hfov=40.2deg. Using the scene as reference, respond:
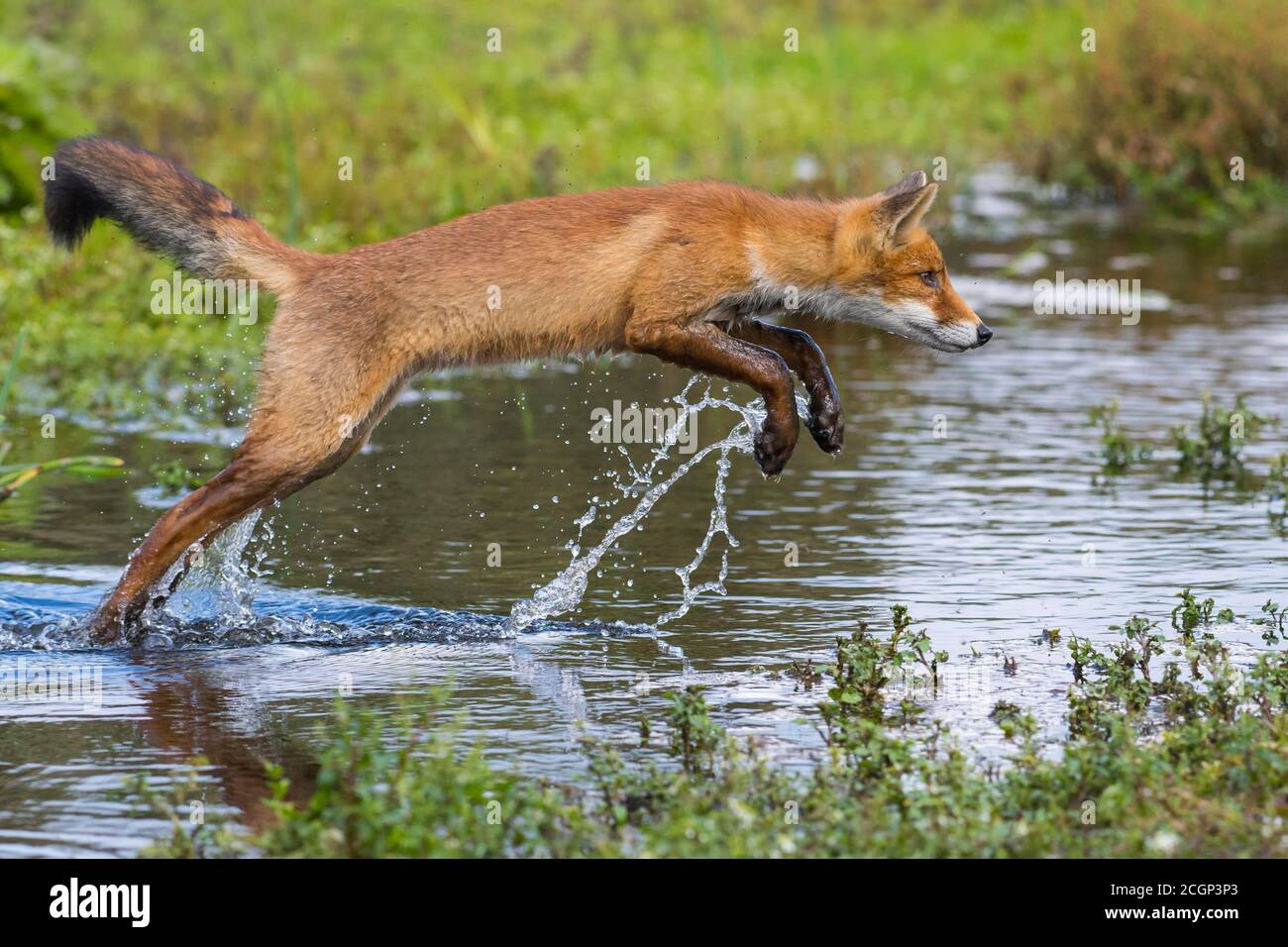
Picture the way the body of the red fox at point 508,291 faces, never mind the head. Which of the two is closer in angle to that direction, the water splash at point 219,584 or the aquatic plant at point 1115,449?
the aquatic plant

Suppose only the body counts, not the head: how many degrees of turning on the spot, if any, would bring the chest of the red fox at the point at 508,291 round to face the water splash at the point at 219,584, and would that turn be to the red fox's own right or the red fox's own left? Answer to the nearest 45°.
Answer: approximately 135° to the red fox's own left

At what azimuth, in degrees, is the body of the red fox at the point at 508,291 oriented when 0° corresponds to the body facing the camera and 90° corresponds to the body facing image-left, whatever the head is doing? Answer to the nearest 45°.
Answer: approximately 270°

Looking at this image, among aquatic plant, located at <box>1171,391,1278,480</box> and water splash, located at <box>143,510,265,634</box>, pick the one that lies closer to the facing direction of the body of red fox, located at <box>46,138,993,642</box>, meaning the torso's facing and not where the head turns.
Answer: the aquatic plant

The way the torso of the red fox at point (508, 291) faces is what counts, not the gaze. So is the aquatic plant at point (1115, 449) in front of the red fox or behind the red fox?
in front

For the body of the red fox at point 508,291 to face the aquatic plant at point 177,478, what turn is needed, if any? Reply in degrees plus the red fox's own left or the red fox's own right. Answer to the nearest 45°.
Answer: approximately 135° to the red fox's own left

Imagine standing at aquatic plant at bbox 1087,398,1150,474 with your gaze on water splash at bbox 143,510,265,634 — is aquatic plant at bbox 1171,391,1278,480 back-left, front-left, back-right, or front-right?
back-left

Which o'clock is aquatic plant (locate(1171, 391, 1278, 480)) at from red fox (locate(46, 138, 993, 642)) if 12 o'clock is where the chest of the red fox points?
The aquatic plant is roughly at 11 o'clock from the red fox.
